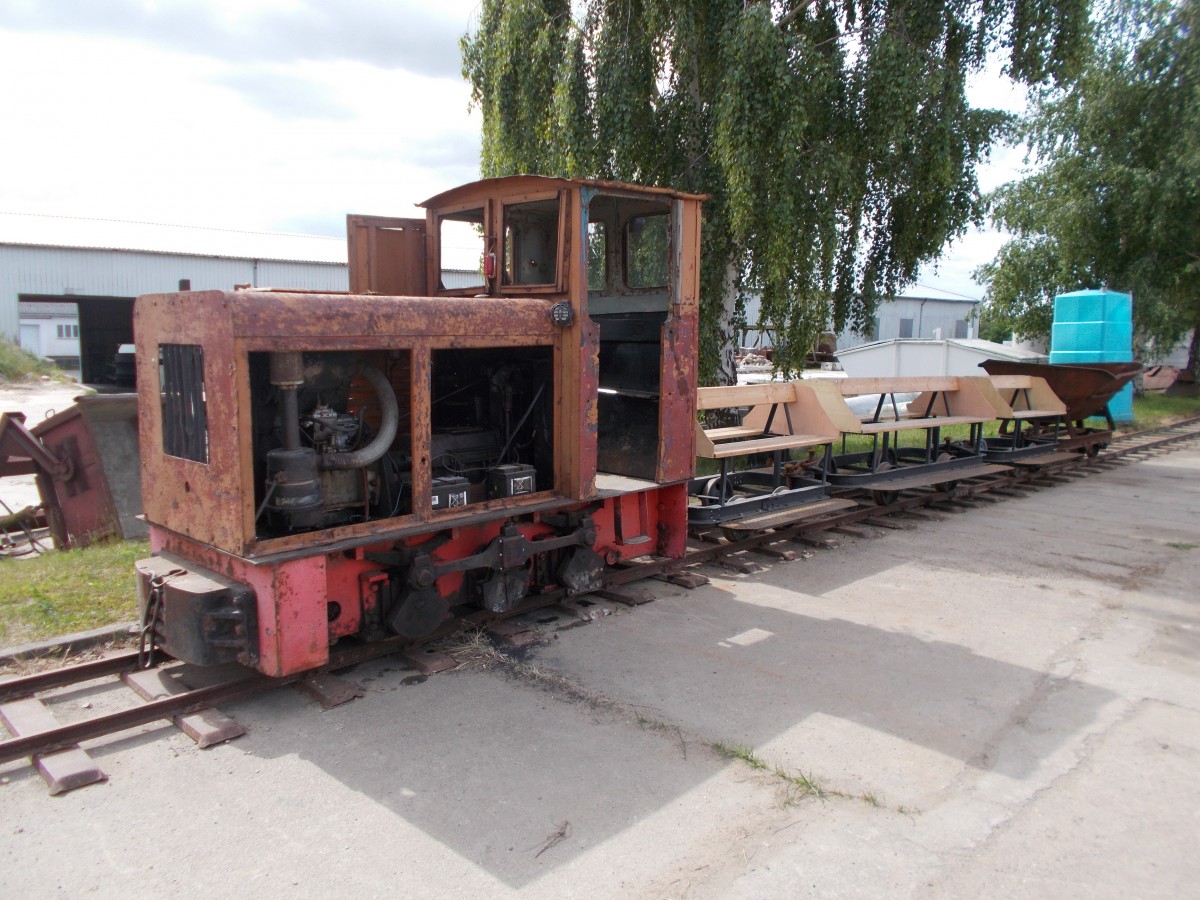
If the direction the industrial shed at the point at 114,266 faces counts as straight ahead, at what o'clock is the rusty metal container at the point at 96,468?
The rusty metal container is roughly at 12 o'clock from the industrial shed.

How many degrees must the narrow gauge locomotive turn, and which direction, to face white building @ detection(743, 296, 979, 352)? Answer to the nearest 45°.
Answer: approximately 180°

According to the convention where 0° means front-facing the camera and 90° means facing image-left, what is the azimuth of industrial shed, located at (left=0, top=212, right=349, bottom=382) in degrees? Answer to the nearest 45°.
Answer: approximately 0°

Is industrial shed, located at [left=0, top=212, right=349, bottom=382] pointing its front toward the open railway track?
yes

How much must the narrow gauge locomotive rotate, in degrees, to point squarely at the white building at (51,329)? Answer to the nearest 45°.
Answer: approximately 135° to its right

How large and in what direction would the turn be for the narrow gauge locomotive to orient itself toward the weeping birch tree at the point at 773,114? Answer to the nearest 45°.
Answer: approximately 180°

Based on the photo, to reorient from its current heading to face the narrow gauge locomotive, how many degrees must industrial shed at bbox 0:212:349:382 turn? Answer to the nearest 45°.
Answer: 0° — it already faces it

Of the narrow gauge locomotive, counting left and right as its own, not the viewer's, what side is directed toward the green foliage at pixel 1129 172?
back

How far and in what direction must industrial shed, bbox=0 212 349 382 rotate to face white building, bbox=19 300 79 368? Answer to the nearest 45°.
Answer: approximately 180°

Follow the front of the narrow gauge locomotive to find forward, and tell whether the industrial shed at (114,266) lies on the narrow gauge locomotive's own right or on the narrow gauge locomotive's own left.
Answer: on the narrow gauge locomotive's own right

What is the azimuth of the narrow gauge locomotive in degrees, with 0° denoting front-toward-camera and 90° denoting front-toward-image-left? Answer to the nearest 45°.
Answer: approximately 45°
